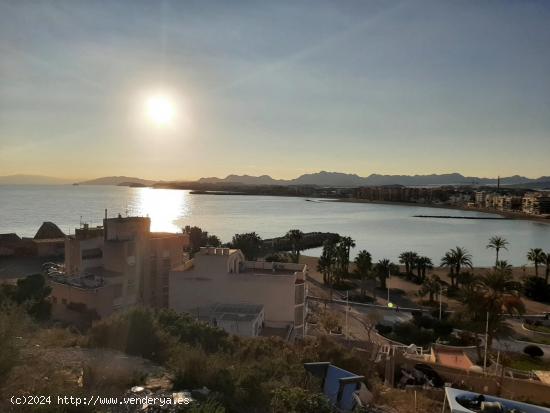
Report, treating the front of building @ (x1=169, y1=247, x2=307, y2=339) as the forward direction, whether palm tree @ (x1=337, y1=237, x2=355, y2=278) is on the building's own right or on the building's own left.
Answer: on the building's own left

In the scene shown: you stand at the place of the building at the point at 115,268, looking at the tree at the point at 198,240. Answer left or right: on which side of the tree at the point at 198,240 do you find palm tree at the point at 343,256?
right

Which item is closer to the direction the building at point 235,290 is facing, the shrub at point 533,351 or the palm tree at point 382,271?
the shrub

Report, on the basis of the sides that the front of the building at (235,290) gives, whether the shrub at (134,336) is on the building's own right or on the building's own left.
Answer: on the building's own right

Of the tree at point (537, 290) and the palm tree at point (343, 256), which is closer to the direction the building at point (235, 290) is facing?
the tree
